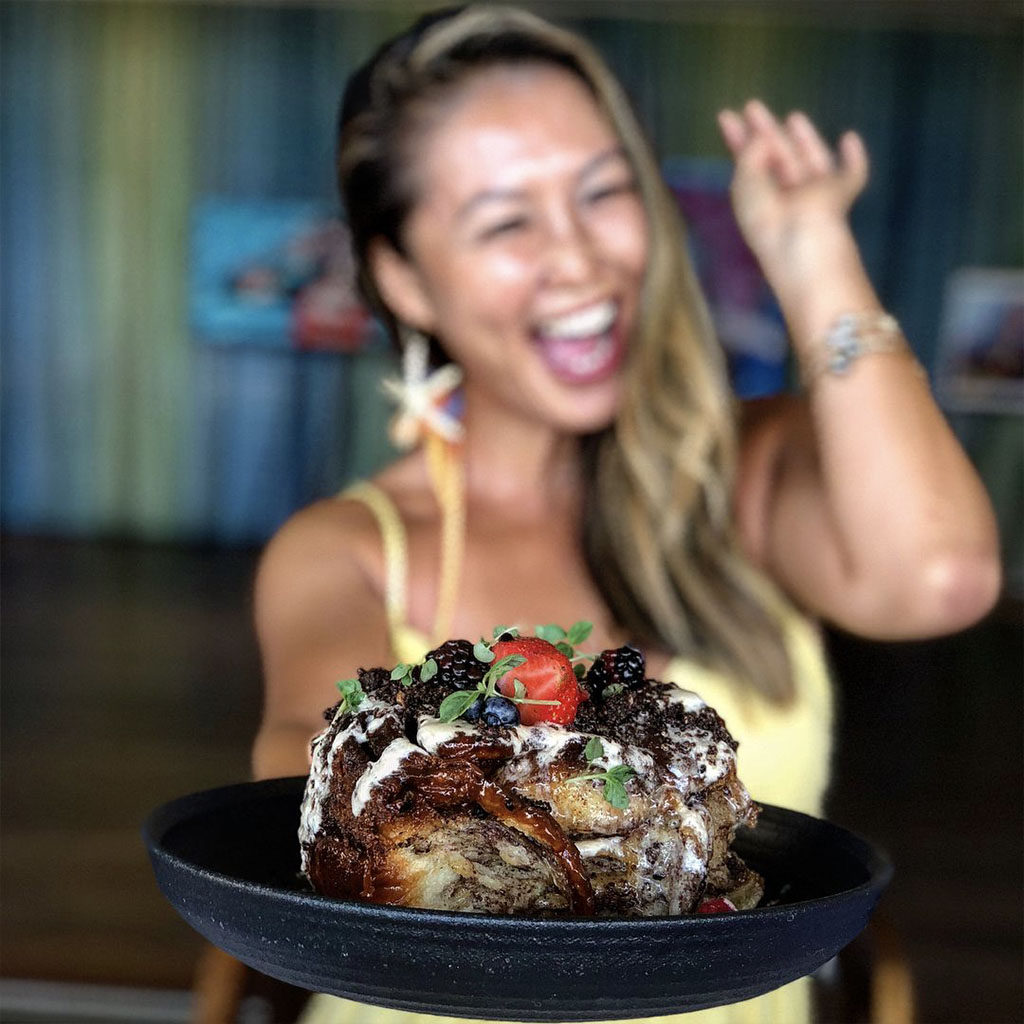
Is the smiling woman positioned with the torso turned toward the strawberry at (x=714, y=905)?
yes

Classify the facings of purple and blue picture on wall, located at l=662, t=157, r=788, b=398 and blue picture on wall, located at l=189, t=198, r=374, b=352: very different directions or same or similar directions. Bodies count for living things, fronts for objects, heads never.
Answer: same or similar directions

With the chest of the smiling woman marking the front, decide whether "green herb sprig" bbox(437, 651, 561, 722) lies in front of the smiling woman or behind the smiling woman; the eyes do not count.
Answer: in front

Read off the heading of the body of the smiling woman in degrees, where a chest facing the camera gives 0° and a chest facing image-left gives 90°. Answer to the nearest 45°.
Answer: approximately 0°

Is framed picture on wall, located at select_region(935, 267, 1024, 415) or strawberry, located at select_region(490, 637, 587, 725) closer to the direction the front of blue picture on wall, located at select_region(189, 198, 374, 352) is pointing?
the strawberry

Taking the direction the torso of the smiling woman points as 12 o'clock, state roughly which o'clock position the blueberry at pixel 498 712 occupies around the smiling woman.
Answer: The blueberry is roughly at 12 o'clock from the smiling woman.

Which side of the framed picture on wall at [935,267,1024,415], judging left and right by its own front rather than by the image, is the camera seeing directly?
front

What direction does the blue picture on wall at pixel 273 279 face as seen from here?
toward the camera

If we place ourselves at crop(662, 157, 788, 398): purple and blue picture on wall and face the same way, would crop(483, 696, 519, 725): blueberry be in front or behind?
in front

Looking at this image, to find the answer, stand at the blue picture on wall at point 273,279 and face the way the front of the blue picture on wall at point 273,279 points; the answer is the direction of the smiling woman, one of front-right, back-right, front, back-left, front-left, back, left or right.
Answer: front

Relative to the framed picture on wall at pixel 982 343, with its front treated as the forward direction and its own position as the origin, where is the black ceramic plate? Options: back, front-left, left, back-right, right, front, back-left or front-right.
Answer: front

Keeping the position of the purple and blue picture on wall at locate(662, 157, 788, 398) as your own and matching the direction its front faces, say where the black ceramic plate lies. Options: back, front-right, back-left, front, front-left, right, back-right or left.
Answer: front

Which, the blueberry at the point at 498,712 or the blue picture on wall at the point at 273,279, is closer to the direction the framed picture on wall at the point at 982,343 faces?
the blueberry
